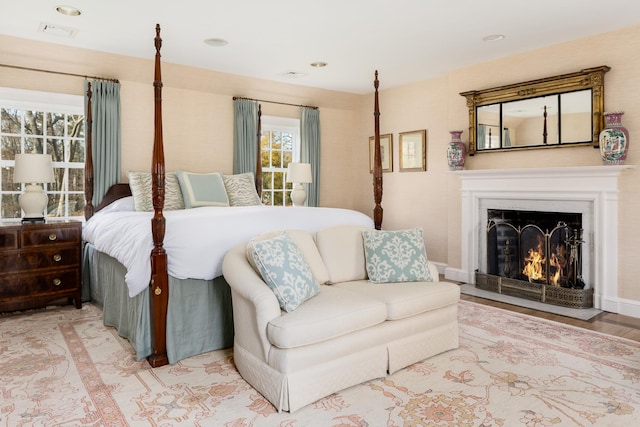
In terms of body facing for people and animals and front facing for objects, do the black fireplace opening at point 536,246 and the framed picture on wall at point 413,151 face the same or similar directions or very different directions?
same or similar directions

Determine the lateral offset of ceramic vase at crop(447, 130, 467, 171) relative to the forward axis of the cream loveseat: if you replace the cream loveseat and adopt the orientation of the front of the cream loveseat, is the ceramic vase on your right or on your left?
on your left

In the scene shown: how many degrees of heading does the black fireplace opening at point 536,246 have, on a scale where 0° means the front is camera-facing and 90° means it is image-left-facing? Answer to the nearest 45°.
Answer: approximately 45°

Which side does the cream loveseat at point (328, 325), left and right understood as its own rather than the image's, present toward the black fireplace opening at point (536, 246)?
left

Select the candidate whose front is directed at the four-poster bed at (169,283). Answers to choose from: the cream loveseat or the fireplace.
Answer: the fireplace

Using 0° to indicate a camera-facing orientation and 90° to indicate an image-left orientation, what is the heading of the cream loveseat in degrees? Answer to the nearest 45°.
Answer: approximately 315°

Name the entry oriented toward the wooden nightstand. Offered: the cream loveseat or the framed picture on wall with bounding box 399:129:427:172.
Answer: the framed picture on wall

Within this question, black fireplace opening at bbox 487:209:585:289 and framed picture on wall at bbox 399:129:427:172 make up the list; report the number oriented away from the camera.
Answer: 0

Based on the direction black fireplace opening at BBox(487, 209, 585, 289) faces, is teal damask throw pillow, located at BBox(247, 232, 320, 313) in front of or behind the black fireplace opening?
in front

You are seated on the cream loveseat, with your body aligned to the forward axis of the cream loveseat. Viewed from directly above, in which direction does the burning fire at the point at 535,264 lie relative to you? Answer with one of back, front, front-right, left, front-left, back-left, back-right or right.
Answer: left

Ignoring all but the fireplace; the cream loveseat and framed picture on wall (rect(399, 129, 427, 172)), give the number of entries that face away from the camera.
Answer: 0

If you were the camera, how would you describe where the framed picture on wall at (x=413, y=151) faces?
facing the viewer and to the left of the viewer

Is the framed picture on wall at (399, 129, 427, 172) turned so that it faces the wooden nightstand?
yes

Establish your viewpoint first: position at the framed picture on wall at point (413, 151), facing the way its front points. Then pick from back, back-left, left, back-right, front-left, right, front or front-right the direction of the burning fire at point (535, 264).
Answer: left

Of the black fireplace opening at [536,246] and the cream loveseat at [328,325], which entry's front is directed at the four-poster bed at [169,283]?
the black fireplace opening

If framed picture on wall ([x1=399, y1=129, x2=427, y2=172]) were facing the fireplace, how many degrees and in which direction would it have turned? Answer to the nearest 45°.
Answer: approximately 90° to its left
